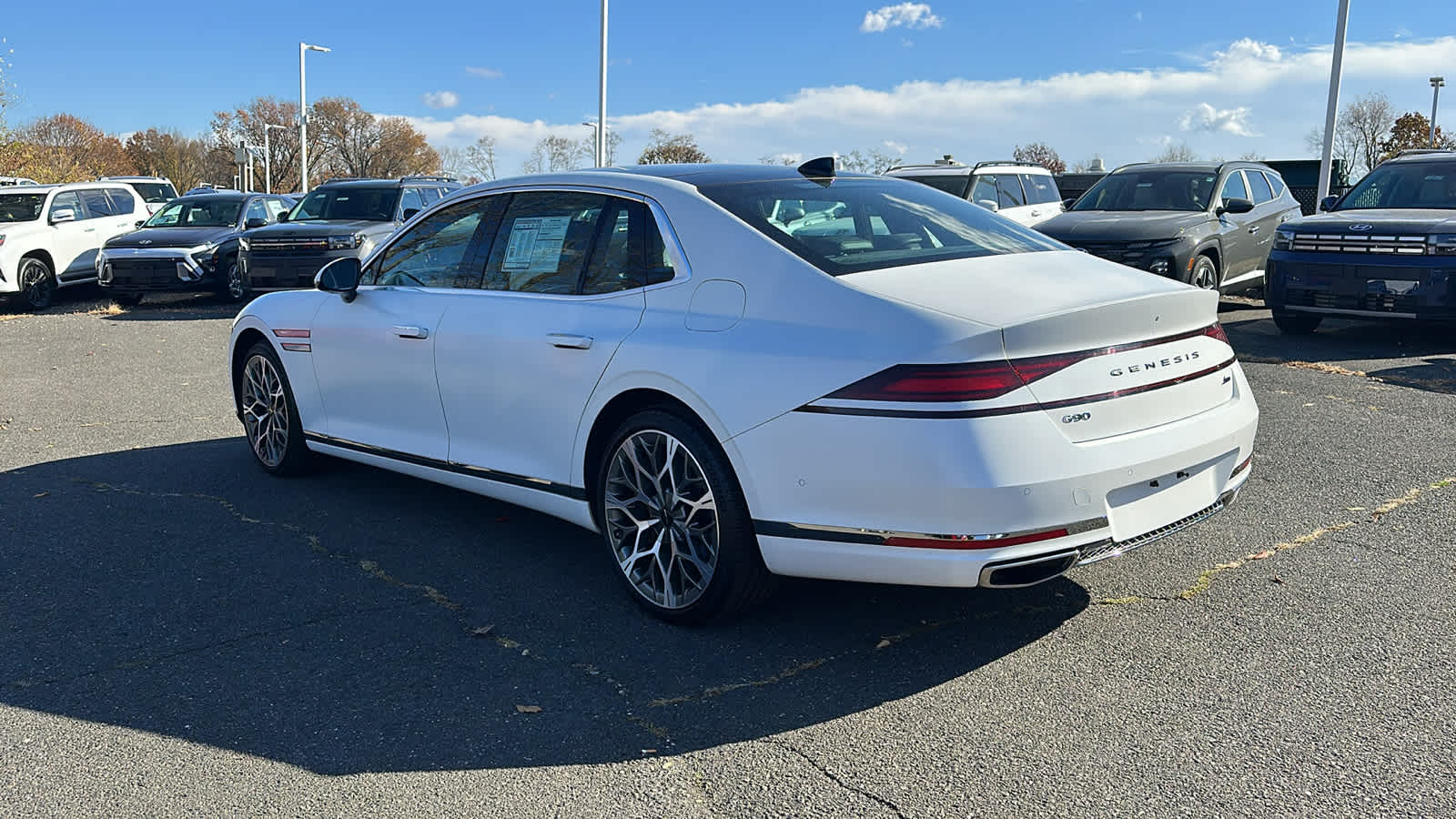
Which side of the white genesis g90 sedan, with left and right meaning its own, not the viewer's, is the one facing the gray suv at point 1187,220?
right

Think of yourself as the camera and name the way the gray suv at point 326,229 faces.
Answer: facing the viewer and to the left of the viewer

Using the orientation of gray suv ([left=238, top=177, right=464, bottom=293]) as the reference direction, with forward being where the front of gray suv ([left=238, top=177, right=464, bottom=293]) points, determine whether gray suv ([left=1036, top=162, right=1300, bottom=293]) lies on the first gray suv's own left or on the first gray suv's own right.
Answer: on the first gray suv's own left

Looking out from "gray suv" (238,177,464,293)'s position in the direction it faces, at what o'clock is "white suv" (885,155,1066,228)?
The white suv is roughly at 8 o'clock from the gray suv.

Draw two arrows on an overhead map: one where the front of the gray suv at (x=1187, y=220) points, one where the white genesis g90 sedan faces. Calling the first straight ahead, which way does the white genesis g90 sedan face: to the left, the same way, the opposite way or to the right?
to the right

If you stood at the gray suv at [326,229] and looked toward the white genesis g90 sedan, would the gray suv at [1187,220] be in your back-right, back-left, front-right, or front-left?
front-left

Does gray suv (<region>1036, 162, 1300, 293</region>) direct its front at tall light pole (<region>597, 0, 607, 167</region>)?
no

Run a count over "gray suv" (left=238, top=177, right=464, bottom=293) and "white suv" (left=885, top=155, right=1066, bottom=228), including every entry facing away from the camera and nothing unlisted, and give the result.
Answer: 0

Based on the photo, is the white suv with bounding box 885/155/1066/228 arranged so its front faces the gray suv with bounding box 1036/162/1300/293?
no

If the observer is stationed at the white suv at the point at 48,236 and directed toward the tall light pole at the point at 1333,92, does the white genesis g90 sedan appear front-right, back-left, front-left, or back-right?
front-right

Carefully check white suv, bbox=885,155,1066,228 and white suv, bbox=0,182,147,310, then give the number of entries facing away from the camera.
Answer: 0

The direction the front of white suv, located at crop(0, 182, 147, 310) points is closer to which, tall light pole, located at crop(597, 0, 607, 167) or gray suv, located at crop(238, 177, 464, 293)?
the gray suv

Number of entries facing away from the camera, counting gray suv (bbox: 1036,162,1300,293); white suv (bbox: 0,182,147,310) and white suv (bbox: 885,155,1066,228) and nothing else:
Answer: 0

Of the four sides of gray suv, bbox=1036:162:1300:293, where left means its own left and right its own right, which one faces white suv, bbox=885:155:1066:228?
right

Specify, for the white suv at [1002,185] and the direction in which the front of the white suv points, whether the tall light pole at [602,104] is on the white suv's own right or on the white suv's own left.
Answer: on the white suv's own right

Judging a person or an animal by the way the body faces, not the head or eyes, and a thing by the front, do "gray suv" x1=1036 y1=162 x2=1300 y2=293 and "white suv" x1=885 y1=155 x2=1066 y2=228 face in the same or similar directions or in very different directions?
same or similar directions

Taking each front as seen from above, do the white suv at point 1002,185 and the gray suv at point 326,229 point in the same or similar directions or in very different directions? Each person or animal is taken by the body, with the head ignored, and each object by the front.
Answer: same or similar directions

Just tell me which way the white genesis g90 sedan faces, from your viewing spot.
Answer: facing away from the viewer and to the left of the viewer
